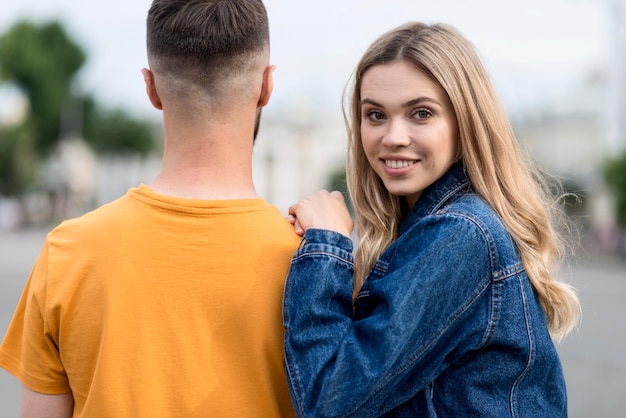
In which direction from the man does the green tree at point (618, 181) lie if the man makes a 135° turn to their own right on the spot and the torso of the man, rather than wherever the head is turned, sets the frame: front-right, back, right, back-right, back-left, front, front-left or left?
left

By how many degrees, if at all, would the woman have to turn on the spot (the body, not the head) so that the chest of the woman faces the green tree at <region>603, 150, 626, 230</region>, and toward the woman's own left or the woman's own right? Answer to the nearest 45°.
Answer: approximately 90° to the woman's own right

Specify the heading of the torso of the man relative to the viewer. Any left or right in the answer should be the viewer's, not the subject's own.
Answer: facing away from the viewer

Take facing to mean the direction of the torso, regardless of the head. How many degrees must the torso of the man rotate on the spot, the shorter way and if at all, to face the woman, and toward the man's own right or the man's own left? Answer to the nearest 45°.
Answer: approximately 90° to the man's own right

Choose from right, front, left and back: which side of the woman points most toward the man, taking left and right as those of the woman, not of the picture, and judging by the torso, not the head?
front

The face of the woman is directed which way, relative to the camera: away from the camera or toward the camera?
toward the camera

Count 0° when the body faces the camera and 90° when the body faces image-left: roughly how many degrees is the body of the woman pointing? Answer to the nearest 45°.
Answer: approximately 90°
